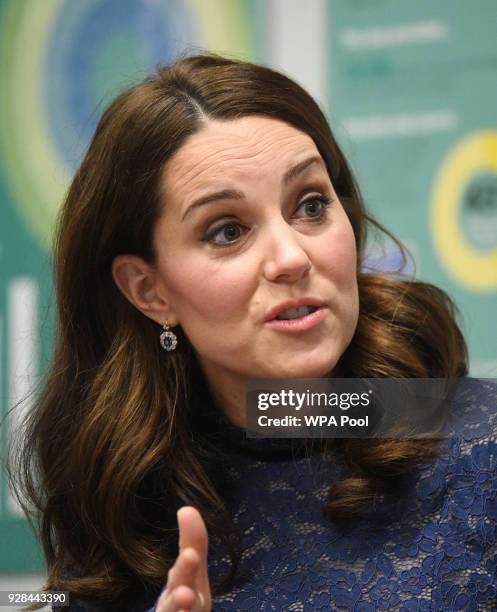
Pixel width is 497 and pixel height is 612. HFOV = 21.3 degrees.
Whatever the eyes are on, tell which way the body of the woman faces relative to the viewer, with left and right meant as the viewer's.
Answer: facing the viewer and to the right of the viewer
